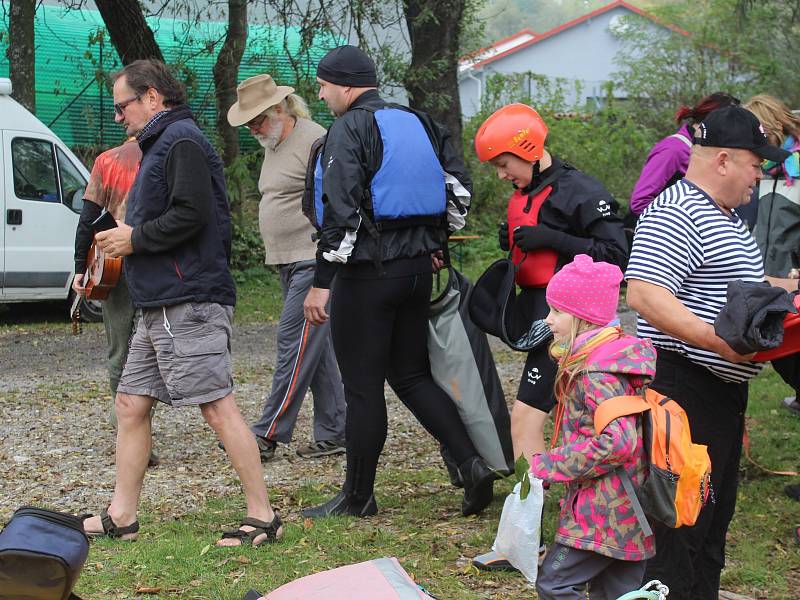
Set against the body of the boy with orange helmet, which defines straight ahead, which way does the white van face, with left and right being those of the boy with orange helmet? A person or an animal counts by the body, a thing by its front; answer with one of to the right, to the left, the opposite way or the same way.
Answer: the opposite way

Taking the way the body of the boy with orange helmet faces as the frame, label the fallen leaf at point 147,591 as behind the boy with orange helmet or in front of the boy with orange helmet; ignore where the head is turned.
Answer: in front

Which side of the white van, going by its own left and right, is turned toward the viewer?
right

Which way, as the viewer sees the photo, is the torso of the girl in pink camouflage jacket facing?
to the viewer's left

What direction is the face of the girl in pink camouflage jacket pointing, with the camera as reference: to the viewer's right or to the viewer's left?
to the viewer's left

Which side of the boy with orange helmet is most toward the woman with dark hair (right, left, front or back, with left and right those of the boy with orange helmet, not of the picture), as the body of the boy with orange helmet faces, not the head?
back
